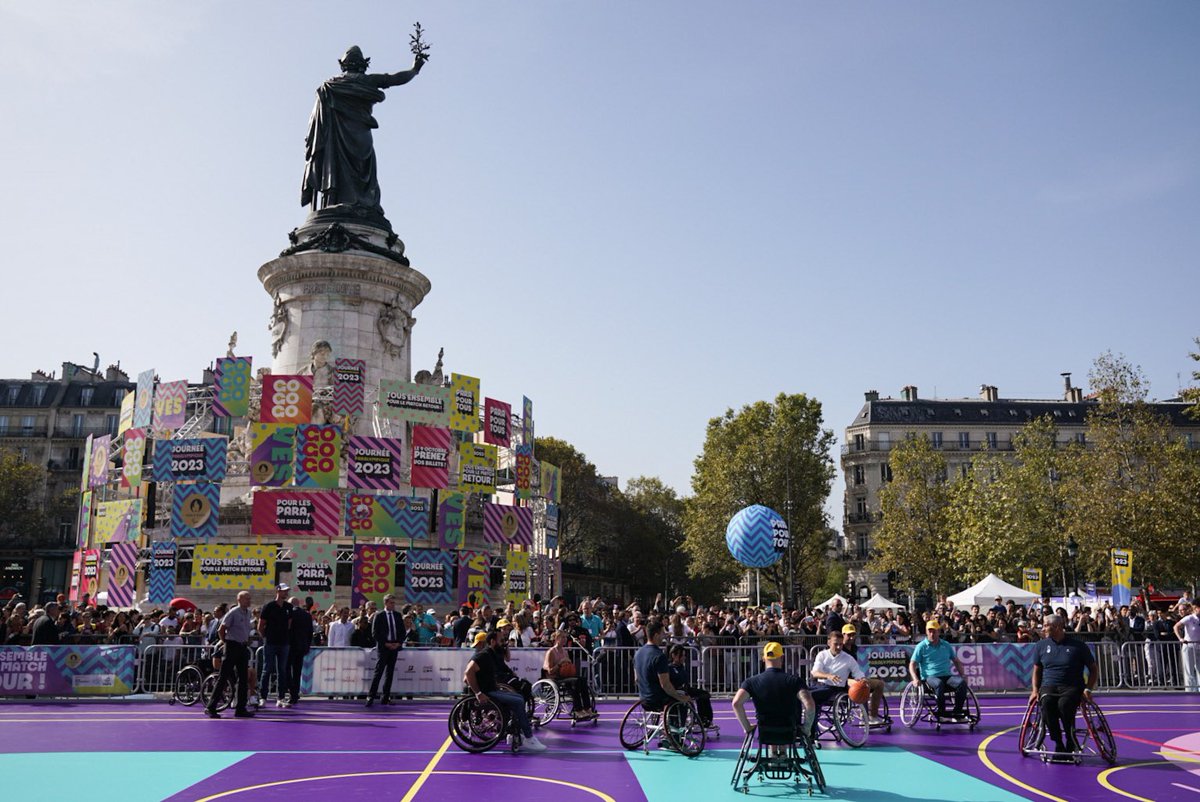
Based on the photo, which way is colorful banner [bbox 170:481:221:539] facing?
toward the camera

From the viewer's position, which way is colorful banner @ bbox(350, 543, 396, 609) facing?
facing the viewer

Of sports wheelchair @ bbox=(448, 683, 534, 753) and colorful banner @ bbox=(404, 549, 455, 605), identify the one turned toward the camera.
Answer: the colorful banner

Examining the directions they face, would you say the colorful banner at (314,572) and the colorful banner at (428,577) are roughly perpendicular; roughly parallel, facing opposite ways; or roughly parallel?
roughly parallel

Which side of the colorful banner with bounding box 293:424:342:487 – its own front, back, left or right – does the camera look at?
front

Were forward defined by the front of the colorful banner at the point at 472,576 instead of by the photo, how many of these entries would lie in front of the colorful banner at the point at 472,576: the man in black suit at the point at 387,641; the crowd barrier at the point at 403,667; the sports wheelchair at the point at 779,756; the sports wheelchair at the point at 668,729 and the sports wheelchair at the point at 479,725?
5

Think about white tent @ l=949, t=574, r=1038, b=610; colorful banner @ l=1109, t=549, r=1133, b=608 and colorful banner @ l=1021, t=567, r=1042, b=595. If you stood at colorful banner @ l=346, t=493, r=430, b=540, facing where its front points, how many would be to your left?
3

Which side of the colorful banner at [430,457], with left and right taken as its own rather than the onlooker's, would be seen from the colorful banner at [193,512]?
right

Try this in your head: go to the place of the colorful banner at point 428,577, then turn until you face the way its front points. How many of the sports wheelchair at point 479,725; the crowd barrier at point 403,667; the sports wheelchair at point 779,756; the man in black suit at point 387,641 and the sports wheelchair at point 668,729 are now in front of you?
5

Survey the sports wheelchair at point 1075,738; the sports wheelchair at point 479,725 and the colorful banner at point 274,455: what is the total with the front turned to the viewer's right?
1

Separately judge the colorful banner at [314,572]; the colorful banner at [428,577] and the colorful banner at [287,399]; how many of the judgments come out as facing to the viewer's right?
0

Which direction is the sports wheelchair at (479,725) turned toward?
to the viewer's right

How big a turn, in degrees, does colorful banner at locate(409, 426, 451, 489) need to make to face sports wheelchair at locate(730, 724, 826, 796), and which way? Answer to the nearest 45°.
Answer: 0° — it already faces it

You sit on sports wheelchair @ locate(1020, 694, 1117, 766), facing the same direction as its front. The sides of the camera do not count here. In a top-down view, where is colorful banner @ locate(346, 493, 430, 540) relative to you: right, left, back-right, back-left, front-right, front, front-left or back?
back-right

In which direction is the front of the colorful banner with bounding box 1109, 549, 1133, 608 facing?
toward the camera
